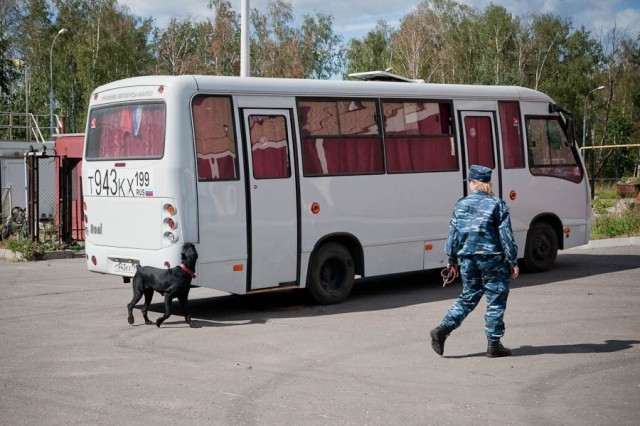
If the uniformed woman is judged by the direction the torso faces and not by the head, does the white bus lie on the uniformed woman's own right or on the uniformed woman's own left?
on the uniformed woman's own left

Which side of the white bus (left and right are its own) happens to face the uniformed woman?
right

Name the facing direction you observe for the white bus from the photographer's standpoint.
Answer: facing away from the viewer and to the right of the viewer

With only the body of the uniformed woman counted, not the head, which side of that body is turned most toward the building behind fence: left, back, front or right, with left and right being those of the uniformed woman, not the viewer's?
left

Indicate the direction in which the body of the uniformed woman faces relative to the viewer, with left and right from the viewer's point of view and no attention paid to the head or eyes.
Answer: facing away from the viewer and to the right of the viewer

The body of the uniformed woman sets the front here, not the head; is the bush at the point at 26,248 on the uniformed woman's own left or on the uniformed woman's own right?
on the uniformed woman's own left

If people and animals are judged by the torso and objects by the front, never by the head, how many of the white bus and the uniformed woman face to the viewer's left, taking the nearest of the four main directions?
0
